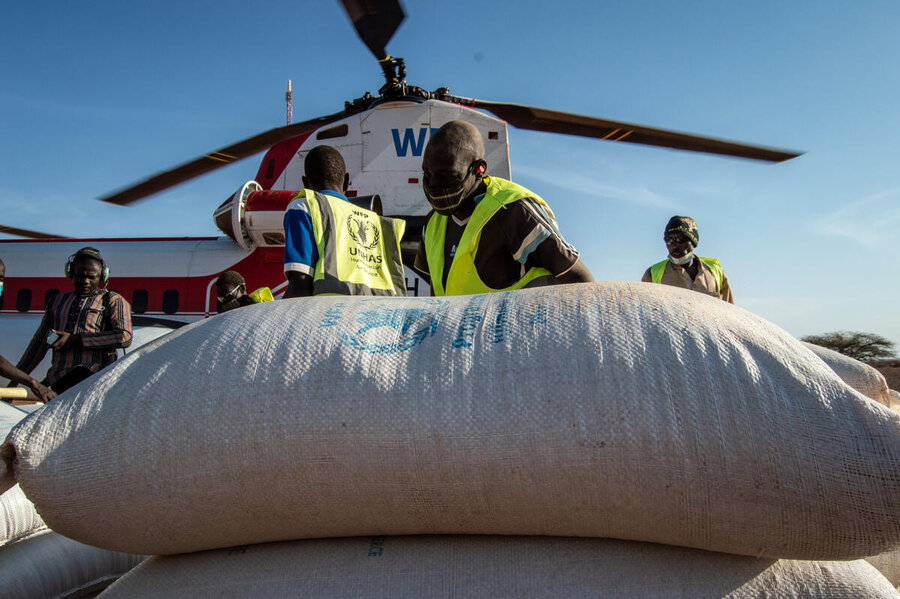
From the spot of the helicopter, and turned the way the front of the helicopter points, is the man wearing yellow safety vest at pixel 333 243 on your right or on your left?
on your left

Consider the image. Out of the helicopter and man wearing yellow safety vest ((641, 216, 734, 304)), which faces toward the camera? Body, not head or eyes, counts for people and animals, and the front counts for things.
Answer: the man wearing yellow safety vest

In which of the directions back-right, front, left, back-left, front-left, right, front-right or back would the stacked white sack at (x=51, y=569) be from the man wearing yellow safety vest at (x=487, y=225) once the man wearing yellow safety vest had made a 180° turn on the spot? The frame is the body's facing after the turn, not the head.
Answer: back-left

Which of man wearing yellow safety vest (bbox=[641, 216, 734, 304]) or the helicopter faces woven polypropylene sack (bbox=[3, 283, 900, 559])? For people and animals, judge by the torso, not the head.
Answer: the man wearing yellow safety vest

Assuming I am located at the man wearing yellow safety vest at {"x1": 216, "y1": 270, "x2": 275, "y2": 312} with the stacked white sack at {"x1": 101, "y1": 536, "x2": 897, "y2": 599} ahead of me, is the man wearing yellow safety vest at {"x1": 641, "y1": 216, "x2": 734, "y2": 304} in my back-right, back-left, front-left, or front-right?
front-left

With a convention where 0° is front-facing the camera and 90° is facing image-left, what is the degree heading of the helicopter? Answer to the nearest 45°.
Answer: approximately 90°

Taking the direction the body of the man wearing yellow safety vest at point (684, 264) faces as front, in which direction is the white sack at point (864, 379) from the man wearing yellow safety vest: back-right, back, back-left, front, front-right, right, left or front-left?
front

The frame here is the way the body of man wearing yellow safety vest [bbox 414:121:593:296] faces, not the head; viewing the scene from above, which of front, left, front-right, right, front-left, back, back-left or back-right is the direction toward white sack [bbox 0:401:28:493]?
front-right

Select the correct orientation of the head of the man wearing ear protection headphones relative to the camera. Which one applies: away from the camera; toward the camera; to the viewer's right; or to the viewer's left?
toward the camera

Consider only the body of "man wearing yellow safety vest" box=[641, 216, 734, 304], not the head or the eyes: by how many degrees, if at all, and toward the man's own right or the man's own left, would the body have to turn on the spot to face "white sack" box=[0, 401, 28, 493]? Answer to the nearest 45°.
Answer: approximately 45° to the man's own right

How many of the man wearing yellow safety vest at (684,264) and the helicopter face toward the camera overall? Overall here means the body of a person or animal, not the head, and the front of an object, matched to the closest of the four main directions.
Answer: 1

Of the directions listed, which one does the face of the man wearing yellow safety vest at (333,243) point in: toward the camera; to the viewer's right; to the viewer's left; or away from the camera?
away from the camera

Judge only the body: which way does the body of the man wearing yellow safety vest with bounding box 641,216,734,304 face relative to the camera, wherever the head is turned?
toward the camera

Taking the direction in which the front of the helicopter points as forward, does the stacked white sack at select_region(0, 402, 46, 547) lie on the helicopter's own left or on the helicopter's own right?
on the helicopter's own left
